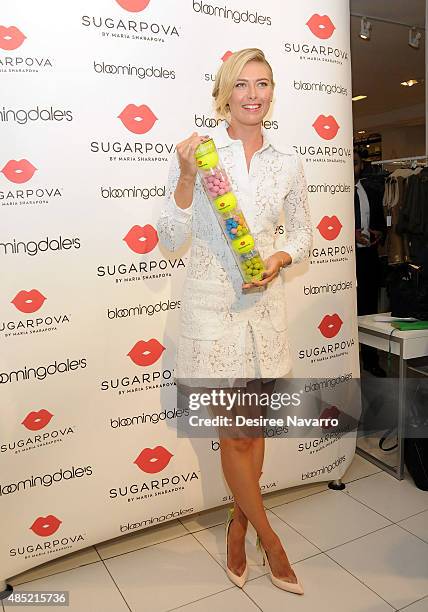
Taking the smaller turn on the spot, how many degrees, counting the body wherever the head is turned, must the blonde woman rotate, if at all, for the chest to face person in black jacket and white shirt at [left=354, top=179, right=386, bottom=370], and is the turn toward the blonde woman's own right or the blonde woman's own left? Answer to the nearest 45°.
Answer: approximately 135° to the blonde woman's own left

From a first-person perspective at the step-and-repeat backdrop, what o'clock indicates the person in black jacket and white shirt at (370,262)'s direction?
The person in black jacket and white shirt is roughly at 9 o'clock from the step-and-repeat backdrop.

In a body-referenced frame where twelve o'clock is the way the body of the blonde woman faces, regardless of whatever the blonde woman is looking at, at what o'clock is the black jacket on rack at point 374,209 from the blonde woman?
The black jacket on rack is roughly at 7 o'clock from the blonde woman.

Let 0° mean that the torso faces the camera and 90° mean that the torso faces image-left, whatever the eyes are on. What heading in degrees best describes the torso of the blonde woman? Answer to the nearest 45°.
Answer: approximately 0°

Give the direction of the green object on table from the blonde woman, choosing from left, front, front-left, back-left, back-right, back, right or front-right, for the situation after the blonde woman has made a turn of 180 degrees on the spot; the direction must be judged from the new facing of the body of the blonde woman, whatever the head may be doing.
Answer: front-right

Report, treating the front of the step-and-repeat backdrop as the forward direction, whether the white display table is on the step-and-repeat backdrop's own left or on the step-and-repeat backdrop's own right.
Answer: on the step-and-repeat backdrop's own left

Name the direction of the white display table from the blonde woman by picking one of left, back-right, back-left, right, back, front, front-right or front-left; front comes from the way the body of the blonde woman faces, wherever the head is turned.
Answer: back-left

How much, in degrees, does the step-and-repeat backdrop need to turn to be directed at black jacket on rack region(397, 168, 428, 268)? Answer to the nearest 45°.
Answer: approximately 90° to its left

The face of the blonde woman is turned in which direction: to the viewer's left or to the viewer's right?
to the viewer's right

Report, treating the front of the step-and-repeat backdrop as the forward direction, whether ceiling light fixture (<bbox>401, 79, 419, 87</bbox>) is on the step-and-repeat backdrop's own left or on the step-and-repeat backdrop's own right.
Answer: on the step-and-repeat backdrop's own left

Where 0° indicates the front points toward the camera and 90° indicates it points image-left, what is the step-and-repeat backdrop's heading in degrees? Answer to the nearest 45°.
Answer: approximately 315°

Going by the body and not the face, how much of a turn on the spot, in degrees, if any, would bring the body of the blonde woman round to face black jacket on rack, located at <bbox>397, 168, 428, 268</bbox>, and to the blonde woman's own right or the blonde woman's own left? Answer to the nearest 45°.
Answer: approximately 135° to the blonde woman's own left
